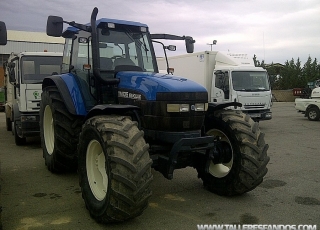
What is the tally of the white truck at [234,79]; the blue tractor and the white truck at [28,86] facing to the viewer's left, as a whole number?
0

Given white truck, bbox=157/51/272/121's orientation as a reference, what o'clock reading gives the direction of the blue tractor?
The blue tractor is roughly at 2 o'clock from the white truck.

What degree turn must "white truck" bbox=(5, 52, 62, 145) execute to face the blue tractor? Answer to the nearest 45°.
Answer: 0° — it already faces it

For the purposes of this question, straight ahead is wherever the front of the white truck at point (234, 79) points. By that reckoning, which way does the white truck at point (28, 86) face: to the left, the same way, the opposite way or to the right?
the same way

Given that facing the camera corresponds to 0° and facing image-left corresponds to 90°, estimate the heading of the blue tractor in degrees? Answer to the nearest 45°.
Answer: approximately 315°

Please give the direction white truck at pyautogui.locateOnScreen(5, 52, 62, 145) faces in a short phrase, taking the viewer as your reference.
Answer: facing the viewer

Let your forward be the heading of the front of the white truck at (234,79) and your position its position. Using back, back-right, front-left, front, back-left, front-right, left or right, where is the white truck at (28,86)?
right

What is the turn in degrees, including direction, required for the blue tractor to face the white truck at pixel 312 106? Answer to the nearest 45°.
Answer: approximately 90° to its left

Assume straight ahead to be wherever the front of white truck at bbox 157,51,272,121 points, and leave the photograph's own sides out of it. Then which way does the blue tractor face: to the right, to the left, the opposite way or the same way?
the same way

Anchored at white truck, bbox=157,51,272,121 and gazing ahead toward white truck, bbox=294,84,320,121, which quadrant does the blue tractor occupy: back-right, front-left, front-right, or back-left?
back-right

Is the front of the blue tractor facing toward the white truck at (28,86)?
no

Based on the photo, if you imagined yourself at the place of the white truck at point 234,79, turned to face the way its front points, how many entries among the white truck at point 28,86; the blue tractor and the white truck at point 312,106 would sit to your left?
1

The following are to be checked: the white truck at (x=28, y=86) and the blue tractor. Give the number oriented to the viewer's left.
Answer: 0

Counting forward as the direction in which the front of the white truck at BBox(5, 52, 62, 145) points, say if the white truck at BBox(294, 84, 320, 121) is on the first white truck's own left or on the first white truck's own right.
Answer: on the first white truck's own left

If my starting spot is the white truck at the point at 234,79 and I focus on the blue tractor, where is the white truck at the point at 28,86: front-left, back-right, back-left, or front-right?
front-right

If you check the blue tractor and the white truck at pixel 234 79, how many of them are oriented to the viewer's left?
0
